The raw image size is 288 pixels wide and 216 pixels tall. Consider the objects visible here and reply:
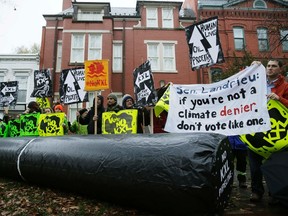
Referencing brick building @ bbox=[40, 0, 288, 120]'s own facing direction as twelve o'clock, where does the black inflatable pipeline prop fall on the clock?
The black inflatable pipeline prop is roughly at 12 o'clock from the brick building.

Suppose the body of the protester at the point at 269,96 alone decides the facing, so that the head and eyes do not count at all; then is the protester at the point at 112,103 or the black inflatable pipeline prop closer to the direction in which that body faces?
the black inflatable pipeline prop

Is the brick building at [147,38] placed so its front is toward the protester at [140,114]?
yes

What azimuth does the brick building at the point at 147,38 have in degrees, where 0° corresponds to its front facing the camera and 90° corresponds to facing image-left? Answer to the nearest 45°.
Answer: approximately 0°

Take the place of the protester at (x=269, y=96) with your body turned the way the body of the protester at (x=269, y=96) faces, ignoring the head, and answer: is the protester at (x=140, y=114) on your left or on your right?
on your right

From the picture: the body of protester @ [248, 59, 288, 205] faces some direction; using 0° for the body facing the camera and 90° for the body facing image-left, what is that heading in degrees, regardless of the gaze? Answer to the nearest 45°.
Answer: approximately 45°

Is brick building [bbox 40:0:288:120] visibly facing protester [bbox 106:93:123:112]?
yes
